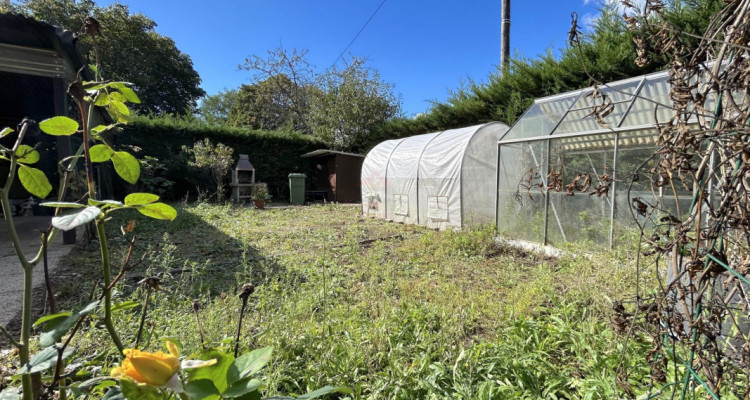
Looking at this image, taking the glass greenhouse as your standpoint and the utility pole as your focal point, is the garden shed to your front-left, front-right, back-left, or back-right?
front-left
